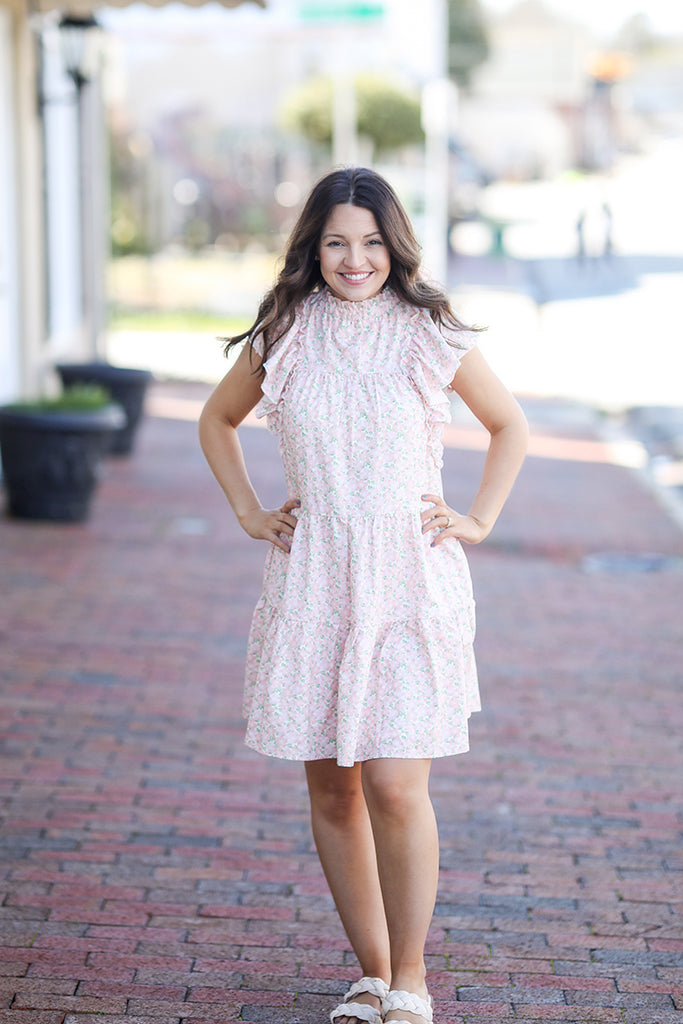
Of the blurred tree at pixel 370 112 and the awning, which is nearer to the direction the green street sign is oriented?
the awning

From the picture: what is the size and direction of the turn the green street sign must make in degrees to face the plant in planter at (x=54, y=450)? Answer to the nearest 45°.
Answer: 0° — it already faces it

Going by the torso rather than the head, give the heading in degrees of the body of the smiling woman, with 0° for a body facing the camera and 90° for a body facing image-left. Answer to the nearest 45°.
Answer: approximately 0°

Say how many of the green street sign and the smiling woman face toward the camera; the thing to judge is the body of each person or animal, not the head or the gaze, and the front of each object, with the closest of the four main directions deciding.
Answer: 2

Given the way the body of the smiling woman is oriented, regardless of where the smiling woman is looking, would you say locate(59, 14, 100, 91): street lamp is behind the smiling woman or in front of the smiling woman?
behind

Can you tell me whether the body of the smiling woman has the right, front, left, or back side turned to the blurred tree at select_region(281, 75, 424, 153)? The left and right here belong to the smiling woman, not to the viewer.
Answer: back

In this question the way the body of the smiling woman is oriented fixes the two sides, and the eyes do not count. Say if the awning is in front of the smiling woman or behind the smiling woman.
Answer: behind

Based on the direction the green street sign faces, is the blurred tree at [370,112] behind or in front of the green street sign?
behind

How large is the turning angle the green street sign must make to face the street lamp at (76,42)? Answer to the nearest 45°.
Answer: approximately 45° to its right
